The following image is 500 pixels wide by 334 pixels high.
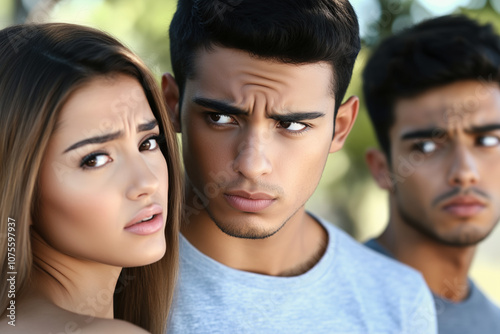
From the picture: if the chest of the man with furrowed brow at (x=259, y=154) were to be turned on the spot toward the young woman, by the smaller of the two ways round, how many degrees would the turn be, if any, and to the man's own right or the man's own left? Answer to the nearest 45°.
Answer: approximately 45° to the man's own right

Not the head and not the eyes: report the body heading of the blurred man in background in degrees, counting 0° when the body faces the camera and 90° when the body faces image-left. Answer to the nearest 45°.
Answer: approximately 315°

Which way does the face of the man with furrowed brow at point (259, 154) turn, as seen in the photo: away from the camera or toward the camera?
toward the camera

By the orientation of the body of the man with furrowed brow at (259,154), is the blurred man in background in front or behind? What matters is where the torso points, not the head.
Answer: behind

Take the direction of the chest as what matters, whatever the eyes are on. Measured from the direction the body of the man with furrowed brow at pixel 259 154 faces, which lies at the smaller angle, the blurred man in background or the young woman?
the young woman

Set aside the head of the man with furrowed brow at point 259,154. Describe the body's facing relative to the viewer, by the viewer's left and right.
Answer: facing the viewer

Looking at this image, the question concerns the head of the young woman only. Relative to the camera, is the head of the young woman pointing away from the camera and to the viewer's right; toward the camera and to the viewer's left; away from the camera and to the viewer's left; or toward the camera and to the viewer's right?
toward the camera and to the viewer's right

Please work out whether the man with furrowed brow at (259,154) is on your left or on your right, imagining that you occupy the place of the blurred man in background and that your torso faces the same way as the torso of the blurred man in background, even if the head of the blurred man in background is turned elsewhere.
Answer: on your right

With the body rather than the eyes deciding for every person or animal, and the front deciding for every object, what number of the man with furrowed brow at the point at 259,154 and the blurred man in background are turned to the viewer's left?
0
